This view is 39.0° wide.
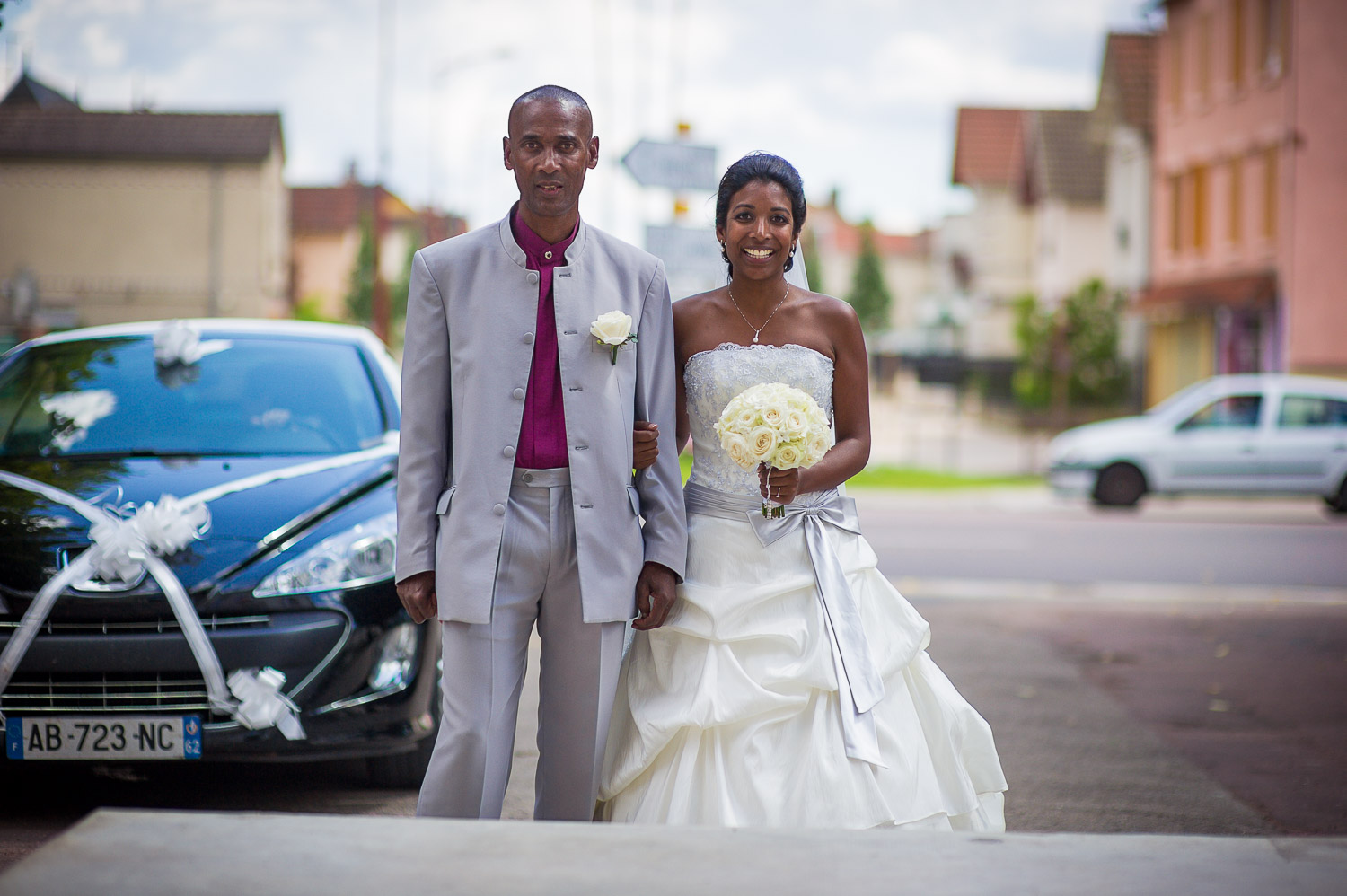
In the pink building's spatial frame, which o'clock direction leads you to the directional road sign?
The directional road sign is roughly at 11 o'clock from the pink building.

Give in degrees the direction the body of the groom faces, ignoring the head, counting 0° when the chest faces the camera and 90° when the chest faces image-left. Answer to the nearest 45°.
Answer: approximately 0°

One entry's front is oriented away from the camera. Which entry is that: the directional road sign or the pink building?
the directional road sign

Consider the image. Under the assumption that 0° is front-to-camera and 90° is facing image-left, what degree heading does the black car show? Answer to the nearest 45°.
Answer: approximately 0°

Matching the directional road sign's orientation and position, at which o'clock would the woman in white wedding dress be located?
The woman in white wedding dress is roughly at 12 o'clock from the directional road sign.

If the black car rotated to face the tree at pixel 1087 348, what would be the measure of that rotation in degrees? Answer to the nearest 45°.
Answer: approximately 135° to its left

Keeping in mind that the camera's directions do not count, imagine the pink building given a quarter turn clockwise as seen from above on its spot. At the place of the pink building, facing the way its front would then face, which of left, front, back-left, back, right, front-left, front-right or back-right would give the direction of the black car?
back-left

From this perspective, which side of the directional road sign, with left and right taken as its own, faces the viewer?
back
